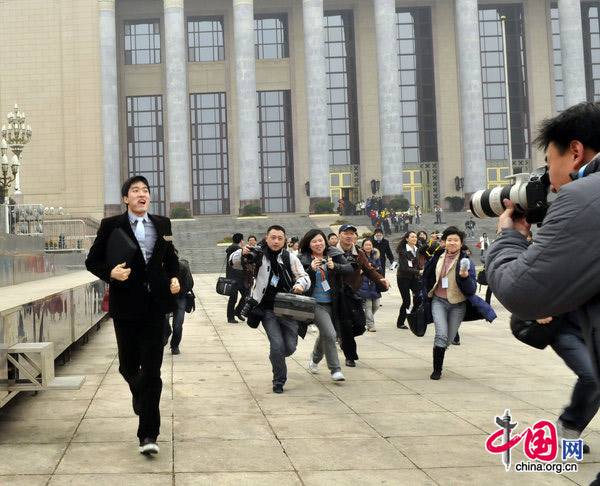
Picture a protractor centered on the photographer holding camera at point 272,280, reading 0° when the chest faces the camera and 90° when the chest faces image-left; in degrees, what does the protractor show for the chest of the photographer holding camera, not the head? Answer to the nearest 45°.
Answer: approximately 0°

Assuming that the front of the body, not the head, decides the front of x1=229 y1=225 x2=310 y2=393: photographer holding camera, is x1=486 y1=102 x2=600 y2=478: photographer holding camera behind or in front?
in front

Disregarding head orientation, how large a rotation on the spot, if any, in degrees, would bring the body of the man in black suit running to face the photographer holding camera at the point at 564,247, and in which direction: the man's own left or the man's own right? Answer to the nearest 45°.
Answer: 0° — they already face them

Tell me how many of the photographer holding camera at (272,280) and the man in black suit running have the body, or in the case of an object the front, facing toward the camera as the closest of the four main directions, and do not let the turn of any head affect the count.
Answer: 2

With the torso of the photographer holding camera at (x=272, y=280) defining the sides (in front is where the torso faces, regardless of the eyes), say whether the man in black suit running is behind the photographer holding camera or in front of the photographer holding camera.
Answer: in front

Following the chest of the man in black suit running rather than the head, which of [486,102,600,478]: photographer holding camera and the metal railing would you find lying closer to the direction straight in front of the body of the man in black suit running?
the photographer holding camera

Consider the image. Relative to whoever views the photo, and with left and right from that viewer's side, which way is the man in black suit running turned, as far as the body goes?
facing the viewer

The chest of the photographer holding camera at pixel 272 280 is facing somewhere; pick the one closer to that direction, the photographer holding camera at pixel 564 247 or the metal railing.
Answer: the photographer holding camera

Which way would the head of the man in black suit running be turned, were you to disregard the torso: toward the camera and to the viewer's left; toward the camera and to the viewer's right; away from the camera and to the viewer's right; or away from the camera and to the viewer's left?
toward the camera and to the viewer's right

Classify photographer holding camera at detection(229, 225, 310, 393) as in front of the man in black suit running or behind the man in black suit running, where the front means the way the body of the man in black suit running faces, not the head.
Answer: behind
